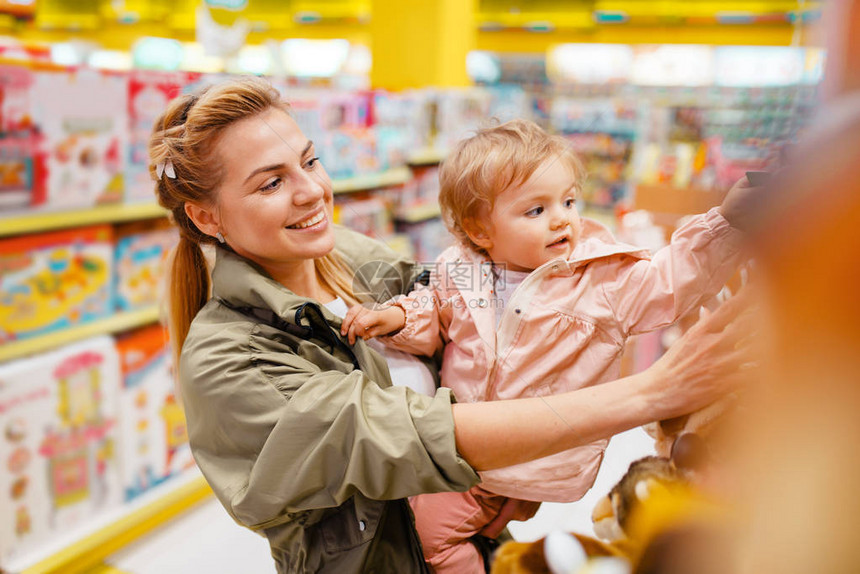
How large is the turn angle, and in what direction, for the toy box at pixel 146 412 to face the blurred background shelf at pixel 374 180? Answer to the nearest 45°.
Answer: approximately 90° to its left

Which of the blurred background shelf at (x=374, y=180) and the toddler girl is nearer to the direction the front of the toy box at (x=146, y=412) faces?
the toddler girl

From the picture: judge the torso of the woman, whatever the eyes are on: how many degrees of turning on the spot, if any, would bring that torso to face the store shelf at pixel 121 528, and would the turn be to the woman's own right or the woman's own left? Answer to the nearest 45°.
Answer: approximately 180°

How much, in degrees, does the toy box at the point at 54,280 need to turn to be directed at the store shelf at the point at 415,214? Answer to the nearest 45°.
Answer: approximately 90° to its left

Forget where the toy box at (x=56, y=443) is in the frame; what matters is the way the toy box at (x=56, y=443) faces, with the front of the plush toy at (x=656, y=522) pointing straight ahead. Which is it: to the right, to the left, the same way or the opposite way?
the opposite way

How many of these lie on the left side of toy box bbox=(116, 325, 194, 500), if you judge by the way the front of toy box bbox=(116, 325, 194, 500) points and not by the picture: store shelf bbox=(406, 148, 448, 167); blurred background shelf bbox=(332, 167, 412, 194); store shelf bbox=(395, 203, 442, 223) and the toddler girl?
3

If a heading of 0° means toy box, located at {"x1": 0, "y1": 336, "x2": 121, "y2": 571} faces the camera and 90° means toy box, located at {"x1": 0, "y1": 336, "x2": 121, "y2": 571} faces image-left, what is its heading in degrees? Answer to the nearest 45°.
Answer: approximately 315°

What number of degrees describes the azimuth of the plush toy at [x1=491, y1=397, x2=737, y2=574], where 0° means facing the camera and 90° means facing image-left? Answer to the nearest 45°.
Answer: approximately 90°
